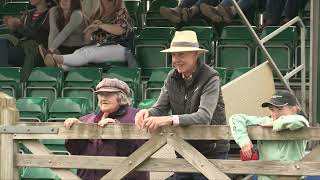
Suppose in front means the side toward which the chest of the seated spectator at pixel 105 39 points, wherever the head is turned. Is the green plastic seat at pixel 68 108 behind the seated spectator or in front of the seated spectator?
in front

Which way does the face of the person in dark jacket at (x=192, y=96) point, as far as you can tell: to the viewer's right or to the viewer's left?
to the viewer's left

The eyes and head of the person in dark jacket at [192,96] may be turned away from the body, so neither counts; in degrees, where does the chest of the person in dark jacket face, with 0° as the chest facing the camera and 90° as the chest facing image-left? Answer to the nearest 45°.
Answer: approximately 45°

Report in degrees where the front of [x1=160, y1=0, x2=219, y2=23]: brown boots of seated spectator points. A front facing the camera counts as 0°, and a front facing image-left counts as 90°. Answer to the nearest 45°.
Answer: approximately 45°

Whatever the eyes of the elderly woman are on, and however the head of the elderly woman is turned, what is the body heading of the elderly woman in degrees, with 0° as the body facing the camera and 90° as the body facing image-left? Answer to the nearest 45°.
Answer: approximately 45°

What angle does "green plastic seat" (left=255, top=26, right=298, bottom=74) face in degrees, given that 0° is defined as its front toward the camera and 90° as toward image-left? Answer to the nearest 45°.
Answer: approximately 0°

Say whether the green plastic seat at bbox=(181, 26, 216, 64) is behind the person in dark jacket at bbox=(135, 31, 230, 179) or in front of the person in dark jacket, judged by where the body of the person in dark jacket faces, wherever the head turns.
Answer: behind

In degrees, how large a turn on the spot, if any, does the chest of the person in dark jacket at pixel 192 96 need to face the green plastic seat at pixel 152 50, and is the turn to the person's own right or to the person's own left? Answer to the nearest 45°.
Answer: approximately 135° to the person's own right

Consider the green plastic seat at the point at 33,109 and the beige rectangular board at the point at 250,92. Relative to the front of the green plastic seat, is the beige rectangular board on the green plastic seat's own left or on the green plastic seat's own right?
on the green plastic seat's own left

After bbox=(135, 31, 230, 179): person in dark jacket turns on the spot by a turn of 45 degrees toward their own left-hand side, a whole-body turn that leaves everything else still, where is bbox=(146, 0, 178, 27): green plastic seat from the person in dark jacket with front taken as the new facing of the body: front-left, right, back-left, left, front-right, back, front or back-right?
back
